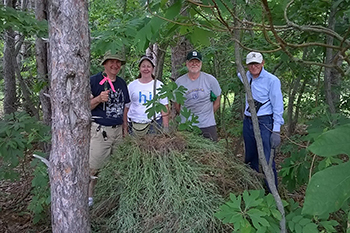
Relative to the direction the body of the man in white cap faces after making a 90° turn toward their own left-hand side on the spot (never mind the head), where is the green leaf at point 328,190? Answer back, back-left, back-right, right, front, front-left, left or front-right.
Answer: front-right

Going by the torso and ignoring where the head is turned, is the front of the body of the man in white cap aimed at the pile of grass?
yes

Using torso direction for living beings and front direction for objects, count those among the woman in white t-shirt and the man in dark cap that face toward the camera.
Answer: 2

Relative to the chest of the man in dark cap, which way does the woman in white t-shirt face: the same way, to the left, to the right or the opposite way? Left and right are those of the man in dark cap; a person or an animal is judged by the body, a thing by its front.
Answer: the same way

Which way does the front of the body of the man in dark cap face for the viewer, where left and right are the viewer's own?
facing the viewer

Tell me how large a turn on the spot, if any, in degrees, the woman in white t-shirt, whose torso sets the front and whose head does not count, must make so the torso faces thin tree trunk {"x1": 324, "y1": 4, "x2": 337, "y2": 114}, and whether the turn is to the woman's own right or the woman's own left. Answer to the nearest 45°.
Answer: approximately 135° to the woman's own left

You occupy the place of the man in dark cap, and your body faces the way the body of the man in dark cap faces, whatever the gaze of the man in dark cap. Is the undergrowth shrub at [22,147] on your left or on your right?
on your right

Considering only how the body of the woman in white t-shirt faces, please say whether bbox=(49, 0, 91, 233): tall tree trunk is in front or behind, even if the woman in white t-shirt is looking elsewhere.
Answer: in front

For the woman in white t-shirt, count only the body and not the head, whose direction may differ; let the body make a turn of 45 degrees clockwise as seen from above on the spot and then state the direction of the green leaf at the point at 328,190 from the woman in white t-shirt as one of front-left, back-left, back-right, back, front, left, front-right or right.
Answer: front-left

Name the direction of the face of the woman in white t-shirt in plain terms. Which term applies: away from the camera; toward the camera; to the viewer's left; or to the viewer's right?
toward the camera

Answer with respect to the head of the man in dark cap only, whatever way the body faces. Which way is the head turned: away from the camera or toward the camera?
toward the camera

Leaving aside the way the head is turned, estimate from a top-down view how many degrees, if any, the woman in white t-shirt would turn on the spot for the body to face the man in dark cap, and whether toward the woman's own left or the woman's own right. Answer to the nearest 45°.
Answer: approximately 90° to the woman's own left

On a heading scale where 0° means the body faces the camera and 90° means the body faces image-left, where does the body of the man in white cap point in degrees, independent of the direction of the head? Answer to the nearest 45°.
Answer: approximately 45°

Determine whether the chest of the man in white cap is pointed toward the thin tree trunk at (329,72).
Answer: no

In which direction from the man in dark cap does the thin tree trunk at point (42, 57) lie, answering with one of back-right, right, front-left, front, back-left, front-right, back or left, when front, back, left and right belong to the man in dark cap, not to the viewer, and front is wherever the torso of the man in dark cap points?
right
